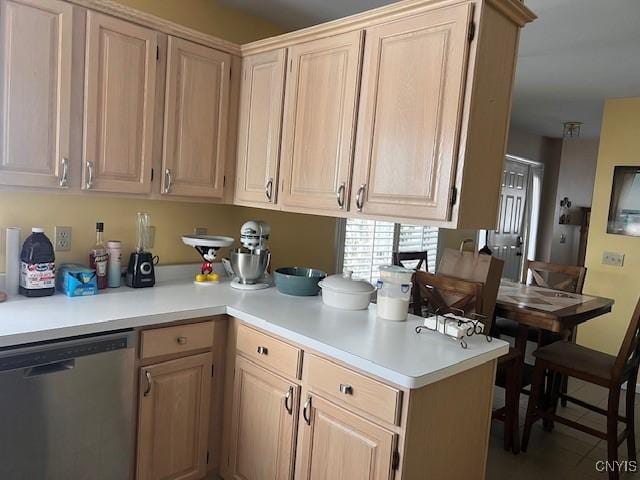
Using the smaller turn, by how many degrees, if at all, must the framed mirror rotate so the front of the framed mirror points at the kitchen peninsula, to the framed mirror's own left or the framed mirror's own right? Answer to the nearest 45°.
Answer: approximately 45° to the framed mirror's own left

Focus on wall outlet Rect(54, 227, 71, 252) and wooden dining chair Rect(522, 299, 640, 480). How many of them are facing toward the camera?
1

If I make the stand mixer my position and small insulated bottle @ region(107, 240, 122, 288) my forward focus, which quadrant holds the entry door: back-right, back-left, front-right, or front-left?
back-right

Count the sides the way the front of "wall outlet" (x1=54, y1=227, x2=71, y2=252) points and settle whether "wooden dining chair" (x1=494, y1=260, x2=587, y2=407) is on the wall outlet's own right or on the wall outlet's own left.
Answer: on the wall outlet's own left

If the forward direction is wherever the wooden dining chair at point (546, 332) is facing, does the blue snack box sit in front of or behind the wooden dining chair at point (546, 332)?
in front

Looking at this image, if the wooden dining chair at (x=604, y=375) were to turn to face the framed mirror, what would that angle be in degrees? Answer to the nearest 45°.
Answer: approximately 45° to its right

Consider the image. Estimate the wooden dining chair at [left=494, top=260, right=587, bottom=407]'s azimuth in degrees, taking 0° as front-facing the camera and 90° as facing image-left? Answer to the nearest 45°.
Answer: approximately 45°

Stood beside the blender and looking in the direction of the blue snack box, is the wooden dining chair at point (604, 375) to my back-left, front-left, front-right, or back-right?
back-left

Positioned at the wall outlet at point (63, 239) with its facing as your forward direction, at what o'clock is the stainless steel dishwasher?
The stainless steel dishwasher is roughly at 12 o'clock from the wall outlet.
